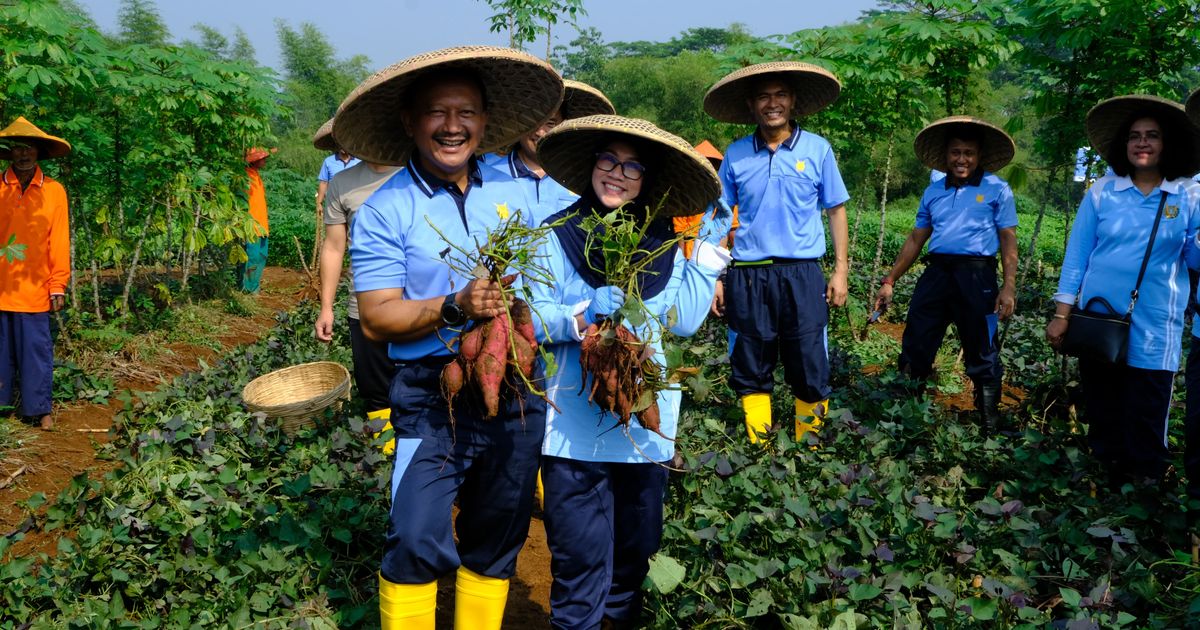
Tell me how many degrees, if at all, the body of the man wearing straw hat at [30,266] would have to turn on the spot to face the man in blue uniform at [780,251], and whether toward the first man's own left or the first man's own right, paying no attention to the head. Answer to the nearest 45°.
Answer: approximately 45° to the first man's own left

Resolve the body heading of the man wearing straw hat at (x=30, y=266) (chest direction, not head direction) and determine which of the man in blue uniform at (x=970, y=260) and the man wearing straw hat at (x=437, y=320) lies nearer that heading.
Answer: the man wearing straw hat

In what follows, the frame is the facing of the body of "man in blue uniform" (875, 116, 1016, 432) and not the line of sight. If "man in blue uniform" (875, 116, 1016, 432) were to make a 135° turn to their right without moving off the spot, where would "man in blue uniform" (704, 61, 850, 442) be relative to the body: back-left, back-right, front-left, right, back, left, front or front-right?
left

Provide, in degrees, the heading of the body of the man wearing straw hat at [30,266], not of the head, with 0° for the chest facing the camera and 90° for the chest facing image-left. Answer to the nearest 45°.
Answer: approximately 0°

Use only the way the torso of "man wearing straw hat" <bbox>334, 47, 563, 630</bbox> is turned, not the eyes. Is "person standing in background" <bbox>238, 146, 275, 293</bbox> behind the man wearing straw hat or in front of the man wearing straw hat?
behind

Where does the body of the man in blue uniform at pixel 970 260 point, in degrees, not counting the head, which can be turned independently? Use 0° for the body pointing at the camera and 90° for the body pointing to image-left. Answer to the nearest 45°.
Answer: approximately 0°
